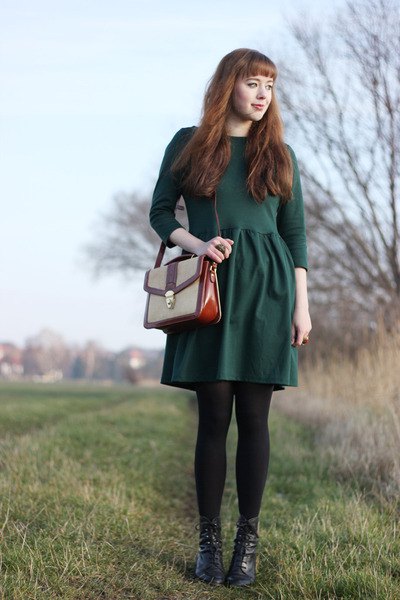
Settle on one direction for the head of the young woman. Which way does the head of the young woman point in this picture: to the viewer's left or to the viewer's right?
to the viewer's right

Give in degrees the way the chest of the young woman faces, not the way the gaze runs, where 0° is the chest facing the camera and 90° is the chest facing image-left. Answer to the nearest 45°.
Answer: approximately 0°
